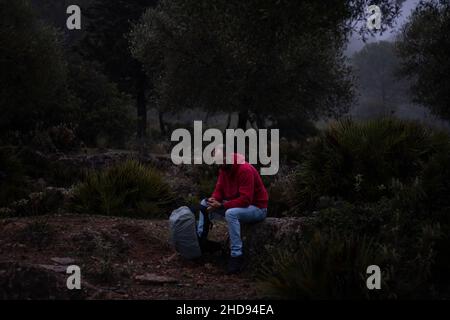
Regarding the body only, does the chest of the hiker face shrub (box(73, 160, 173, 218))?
no

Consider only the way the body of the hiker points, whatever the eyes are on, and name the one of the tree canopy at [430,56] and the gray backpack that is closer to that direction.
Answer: the gray backpack

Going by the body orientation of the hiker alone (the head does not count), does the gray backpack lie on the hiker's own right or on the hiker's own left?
on the hiker's own right

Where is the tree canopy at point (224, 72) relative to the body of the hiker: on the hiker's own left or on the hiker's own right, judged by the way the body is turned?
on the hiker's own right

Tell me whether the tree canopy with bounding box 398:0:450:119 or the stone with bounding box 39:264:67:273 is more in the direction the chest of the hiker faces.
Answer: the stone

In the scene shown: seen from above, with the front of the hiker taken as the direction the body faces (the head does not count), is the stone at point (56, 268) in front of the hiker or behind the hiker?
in front

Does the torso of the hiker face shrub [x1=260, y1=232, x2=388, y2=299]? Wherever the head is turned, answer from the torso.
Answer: no

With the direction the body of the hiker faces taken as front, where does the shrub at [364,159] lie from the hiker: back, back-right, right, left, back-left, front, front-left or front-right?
back

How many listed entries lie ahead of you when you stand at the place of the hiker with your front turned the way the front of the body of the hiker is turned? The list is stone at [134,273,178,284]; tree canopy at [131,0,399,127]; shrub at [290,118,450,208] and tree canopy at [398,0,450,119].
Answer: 1

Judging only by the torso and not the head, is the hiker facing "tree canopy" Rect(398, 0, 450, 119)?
no

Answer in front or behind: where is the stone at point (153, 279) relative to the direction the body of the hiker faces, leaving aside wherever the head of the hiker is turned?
in front

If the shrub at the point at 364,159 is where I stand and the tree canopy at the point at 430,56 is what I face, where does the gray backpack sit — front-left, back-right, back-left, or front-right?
back-left
